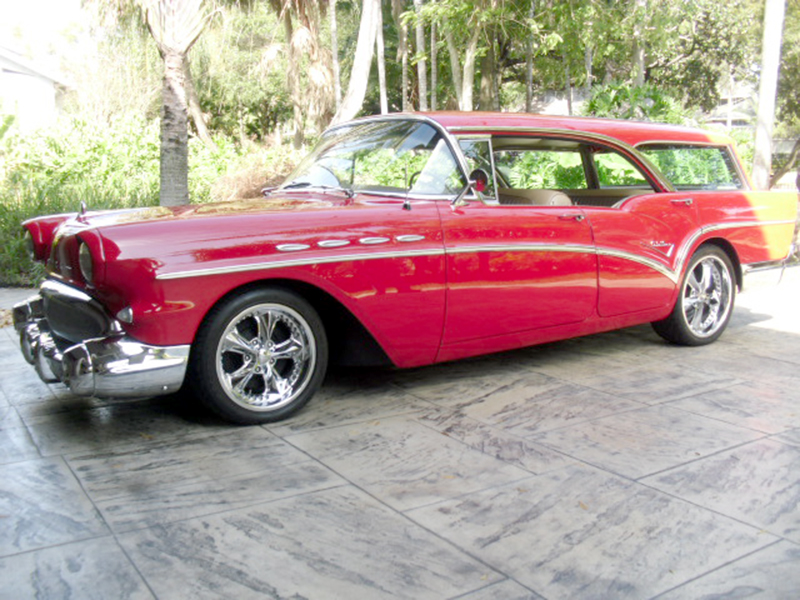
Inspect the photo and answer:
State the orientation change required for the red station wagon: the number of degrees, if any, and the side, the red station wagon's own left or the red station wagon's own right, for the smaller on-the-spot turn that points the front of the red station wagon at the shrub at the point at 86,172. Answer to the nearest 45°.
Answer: approximately 90° to the red station wagon's own right

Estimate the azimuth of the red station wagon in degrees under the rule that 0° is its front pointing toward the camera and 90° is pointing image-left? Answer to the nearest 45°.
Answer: approximately 45°

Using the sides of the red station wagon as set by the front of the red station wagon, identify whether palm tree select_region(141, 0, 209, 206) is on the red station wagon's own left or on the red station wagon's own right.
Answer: on the red station wagon's own right
